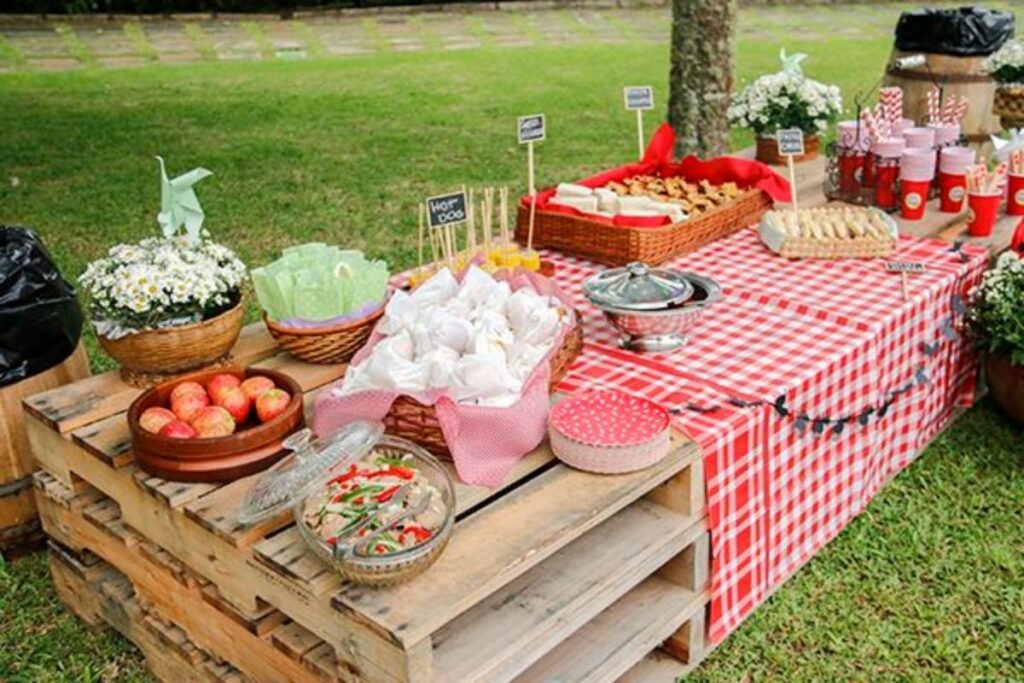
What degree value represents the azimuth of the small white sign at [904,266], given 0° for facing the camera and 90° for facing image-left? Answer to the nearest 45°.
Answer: approximately 0°

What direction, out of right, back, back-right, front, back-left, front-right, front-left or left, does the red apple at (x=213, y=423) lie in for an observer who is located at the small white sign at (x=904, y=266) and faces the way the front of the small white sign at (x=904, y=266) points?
front-right

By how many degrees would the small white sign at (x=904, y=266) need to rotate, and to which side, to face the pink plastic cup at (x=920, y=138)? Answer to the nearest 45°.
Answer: approximately 180°

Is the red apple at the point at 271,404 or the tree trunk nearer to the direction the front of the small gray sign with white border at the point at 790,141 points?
the red apple

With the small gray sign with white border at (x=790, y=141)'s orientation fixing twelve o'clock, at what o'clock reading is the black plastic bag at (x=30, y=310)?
The black plastic bag is roughly at 2 o'clock from the small gray sign with white border.

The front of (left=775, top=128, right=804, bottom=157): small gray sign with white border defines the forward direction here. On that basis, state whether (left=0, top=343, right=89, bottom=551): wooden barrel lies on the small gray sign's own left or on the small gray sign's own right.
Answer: on the small gray sign's own right

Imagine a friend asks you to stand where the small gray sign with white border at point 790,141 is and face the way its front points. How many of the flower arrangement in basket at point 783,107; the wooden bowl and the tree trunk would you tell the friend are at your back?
2

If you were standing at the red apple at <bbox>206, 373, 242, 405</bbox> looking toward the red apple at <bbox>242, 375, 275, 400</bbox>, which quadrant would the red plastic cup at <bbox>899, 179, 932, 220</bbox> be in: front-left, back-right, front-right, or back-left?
front-left

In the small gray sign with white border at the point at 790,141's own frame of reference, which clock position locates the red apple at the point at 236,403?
The red apple is roughly at 1 o'clock from the small gray sign with white border.

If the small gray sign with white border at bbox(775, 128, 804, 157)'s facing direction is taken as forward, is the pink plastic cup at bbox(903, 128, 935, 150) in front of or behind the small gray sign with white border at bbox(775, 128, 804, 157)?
behind

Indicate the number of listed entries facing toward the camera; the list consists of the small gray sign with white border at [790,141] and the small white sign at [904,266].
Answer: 2

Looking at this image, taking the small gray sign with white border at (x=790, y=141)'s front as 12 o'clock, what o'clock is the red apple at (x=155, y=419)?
The red apple is roughly at 1 o'clock from the small gray sign with white border.

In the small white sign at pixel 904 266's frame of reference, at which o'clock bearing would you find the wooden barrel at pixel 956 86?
The wooden barrel is roughly at 6 o'clock from the small white sign.

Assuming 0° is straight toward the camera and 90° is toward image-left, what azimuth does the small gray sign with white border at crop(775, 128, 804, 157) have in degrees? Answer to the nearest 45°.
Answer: approximately 0°

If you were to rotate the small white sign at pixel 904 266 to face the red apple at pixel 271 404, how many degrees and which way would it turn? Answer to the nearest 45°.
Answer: approximately 45° to its right

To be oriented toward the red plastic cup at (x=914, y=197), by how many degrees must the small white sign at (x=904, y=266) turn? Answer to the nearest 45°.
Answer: approximately 180°

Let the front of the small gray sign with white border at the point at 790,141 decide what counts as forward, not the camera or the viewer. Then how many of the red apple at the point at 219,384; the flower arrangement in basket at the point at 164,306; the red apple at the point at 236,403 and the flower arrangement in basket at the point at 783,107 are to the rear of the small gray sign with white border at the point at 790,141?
1
